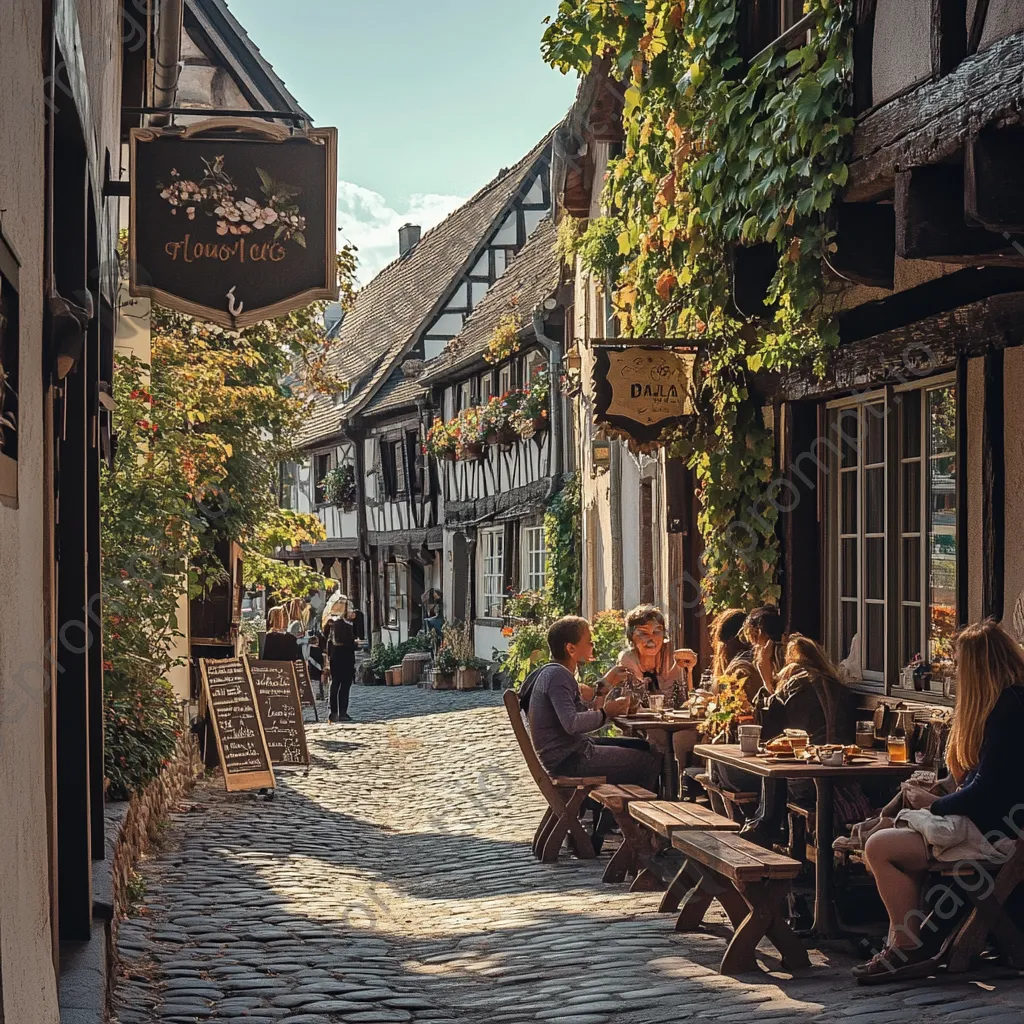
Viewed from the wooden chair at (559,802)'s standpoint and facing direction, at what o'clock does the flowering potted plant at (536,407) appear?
The flowering potted plant is roughly at 9 o'clock from the wooden chair.

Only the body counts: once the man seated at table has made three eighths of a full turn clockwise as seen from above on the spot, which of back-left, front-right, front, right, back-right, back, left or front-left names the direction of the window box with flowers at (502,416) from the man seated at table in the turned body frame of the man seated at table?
back-right

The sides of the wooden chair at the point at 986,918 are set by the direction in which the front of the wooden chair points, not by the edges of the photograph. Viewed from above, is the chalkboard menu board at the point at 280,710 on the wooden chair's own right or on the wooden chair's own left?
on the wooden chair's own right

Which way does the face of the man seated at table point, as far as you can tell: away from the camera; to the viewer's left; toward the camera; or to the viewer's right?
to the viewer's right

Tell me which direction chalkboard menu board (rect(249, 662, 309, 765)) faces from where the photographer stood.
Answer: facing the viewer

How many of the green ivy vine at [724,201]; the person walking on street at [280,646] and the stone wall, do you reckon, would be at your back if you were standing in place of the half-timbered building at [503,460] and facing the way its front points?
0

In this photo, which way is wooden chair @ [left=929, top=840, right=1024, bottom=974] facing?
to the viewer's left

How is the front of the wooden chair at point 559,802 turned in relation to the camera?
facing to the right of the viewer

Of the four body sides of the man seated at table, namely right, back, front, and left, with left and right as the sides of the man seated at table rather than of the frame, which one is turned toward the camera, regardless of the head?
right

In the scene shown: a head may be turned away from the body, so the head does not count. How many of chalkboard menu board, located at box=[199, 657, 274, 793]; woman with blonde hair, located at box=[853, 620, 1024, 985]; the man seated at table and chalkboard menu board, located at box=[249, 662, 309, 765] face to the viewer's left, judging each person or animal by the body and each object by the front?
1

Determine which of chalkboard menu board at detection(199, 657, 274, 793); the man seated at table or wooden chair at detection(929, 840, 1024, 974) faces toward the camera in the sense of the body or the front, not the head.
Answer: the chalkboard menu board

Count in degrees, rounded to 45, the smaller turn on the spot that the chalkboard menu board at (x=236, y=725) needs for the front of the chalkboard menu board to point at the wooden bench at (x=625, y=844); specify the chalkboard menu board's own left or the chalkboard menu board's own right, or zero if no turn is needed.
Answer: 0° — it already faces it

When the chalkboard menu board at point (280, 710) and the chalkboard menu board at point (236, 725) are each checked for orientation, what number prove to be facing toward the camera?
2

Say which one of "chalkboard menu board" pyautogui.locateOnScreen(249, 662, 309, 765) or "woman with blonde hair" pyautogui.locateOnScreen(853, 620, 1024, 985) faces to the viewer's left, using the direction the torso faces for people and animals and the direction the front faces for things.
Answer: the woman with blonde hair

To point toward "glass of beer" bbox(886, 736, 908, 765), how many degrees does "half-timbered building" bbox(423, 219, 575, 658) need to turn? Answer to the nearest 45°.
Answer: approximately 45° to its left

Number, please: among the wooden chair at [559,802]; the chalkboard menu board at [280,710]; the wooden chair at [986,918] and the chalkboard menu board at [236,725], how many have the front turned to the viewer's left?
1

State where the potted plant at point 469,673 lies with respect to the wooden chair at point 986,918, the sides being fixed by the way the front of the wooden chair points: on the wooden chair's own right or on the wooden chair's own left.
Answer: on the wooden chair's own right
